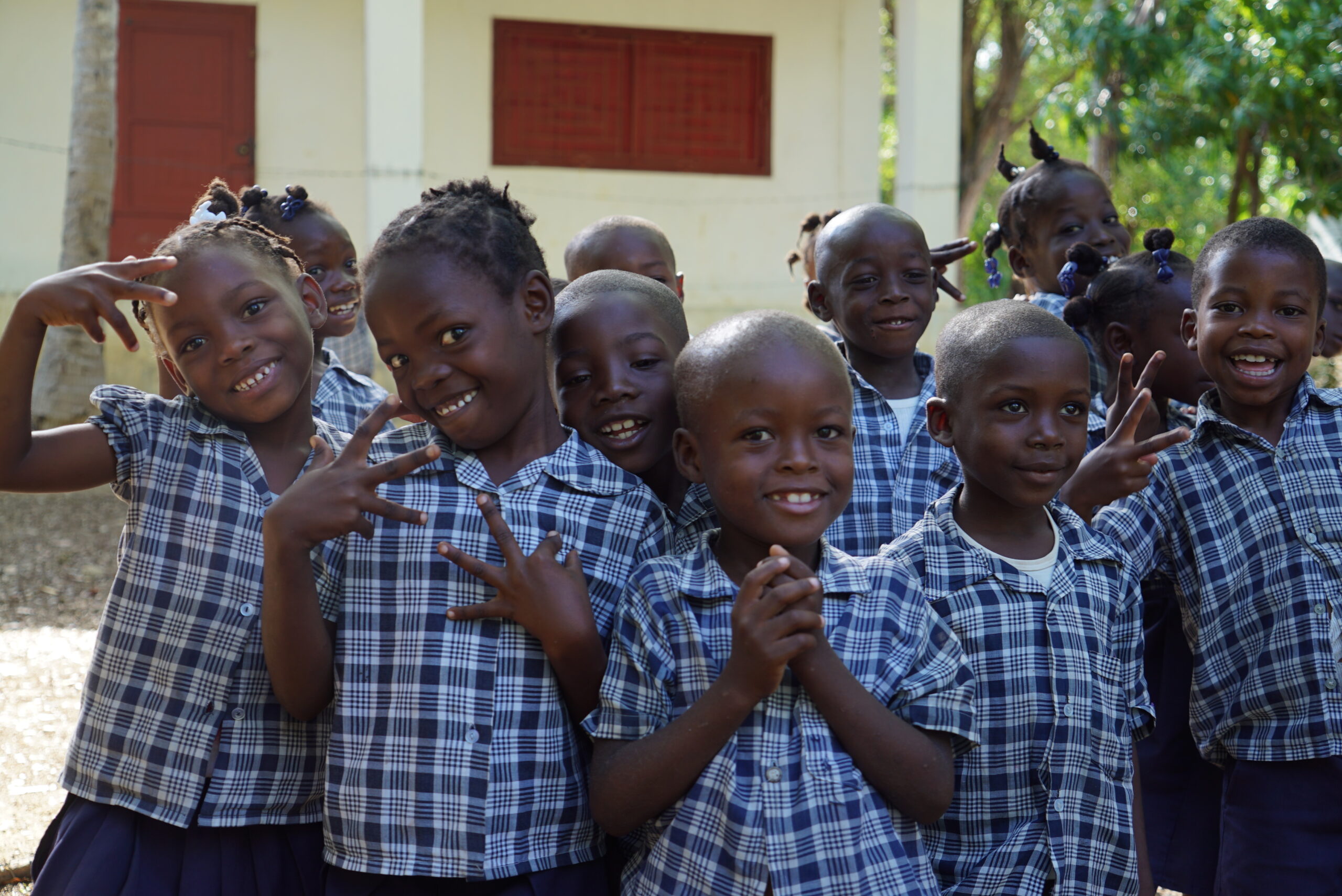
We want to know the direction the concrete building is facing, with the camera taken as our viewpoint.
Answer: facing the viewer

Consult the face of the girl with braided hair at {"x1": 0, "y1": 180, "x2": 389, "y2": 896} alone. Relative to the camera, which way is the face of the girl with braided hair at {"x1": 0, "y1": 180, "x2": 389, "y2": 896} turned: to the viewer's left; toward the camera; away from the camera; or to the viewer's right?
toward the camera

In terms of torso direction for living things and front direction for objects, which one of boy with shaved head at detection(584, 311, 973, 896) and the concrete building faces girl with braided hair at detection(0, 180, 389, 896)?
the concrete building

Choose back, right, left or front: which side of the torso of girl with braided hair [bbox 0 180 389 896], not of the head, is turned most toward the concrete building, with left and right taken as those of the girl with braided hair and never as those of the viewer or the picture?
back

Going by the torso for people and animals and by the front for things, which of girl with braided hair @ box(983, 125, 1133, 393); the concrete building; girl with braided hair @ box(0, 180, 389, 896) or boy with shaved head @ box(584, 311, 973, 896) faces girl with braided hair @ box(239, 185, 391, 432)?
the concrete building

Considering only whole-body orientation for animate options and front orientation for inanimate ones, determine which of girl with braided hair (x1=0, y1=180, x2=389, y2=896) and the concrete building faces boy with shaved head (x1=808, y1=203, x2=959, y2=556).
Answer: the concrete building

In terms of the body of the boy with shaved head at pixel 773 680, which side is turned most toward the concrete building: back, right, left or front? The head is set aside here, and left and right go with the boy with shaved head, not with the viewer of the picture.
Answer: back

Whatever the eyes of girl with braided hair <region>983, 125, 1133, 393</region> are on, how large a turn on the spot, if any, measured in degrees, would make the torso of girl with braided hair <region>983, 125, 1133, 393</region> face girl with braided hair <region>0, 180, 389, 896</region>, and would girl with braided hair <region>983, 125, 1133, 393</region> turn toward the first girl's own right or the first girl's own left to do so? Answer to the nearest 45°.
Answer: approximately 90° to the first girl's own right

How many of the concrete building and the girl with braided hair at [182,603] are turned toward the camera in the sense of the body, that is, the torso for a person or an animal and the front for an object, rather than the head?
2

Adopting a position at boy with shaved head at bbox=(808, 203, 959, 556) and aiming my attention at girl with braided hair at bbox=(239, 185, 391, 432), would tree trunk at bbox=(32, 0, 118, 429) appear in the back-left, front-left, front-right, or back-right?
front-right

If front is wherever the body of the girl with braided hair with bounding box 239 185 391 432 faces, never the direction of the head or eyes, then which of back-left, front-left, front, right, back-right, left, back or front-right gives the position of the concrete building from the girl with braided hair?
back-left

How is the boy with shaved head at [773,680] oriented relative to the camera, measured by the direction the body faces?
toward the camera

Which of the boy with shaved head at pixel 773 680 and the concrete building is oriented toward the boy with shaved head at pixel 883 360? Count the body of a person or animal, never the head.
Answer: the concrete building

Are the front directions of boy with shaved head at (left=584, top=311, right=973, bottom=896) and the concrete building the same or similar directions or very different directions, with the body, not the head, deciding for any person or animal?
same or similar directions

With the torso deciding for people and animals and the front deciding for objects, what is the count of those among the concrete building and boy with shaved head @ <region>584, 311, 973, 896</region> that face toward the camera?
2

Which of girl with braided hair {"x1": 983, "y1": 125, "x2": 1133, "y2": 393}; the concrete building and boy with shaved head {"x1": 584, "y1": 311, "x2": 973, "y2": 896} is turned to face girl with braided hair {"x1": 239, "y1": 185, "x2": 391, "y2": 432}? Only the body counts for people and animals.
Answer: the concrete building

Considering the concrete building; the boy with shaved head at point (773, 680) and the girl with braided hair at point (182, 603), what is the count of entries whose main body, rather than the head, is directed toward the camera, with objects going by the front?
3

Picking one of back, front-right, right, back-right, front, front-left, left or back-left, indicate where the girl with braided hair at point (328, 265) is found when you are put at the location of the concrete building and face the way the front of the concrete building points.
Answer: front
